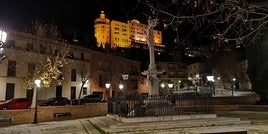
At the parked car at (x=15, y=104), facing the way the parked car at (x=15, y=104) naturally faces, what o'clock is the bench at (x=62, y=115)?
The bench is roughly at 8 o'clock from the parked car.

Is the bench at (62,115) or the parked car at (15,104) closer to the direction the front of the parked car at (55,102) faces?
the parked car

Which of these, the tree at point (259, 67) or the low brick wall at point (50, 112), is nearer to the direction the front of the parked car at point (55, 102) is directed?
the low brick wall

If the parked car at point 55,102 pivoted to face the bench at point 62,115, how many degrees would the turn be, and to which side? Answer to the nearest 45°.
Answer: approximately 90° to its left

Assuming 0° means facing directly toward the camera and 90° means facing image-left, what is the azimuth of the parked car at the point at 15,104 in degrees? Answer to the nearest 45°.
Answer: approximately 90°

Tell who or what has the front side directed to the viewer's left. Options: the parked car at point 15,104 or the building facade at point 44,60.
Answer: the parked car

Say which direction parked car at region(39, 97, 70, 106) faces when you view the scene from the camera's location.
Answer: facing to the left of the viewer

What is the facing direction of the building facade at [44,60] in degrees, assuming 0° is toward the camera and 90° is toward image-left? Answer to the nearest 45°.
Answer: approximately 315°
